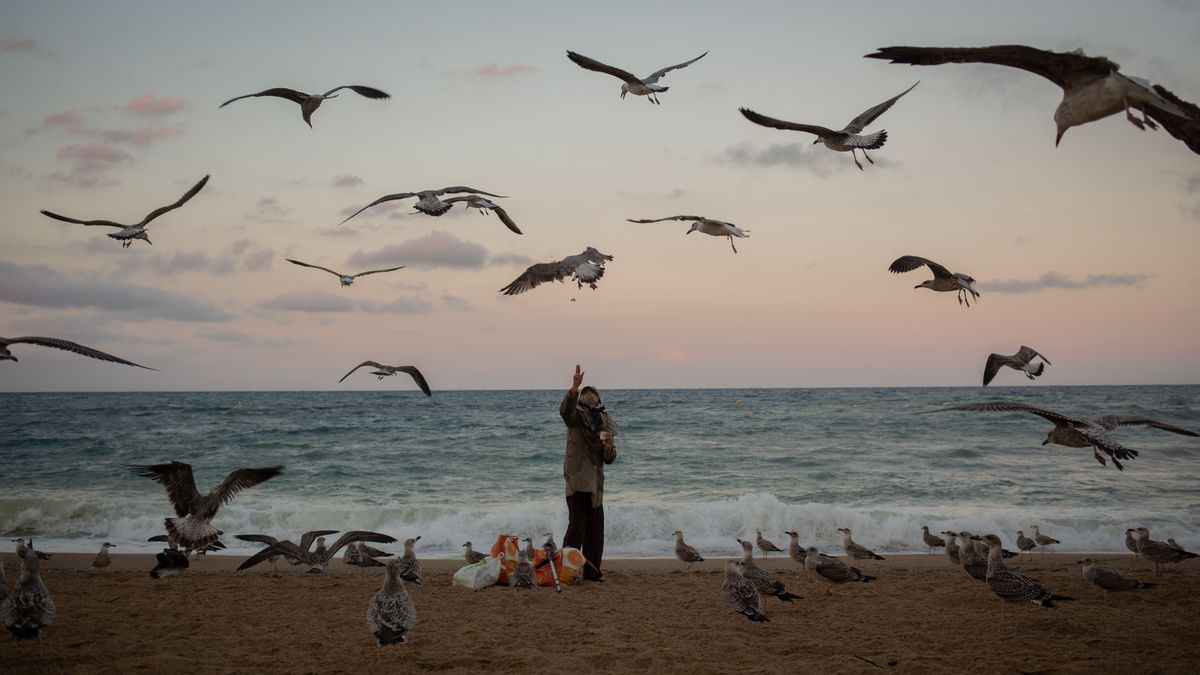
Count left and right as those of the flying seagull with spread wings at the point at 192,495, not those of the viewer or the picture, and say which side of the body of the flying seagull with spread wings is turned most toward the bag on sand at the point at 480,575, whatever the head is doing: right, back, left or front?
right

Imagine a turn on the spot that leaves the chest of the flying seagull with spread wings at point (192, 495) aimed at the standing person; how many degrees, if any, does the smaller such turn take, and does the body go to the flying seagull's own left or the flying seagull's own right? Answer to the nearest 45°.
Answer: approximately 90° to the flying seagull's own right

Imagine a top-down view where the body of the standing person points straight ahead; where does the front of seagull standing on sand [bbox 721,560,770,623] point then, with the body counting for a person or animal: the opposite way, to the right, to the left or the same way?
the opposite way

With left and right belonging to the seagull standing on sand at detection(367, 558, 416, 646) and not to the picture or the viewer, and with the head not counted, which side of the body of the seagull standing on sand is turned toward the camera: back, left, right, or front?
back

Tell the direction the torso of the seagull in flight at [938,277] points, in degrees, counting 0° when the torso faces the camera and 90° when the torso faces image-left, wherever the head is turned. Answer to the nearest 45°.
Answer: approximately 90°

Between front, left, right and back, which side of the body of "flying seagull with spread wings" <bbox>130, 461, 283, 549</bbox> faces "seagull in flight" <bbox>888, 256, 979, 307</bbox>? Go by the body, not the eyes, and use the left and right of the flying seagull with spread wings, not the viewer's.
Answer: right

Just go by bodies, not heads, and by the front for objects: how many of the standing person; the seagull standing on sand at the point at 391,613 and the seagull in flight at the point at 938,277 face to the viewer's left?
1

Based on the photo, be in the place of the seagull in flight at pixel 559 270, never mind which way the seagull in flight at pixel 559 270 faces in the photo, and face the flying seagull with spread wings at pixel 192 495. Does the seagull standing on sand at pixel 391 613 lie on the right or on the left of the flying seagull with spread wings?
left

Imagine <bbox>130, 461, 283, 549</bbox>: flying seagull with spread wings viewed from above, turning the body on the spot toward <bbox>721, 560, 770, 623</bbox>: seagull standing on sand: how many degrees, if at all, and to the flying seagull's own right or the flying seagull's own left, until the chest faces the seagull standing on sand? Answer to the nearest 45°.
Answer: approximately 135° to the flying seagull's own right

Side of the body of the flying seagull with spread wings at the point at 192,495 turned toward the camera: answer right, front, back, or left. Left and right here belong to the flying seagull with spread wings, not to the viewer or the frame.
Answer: back

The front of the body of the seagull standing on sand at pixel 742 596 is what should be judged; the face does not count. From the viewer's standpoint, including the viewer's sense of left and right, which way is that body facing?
facing away from the viewer and to the left of the viewer
